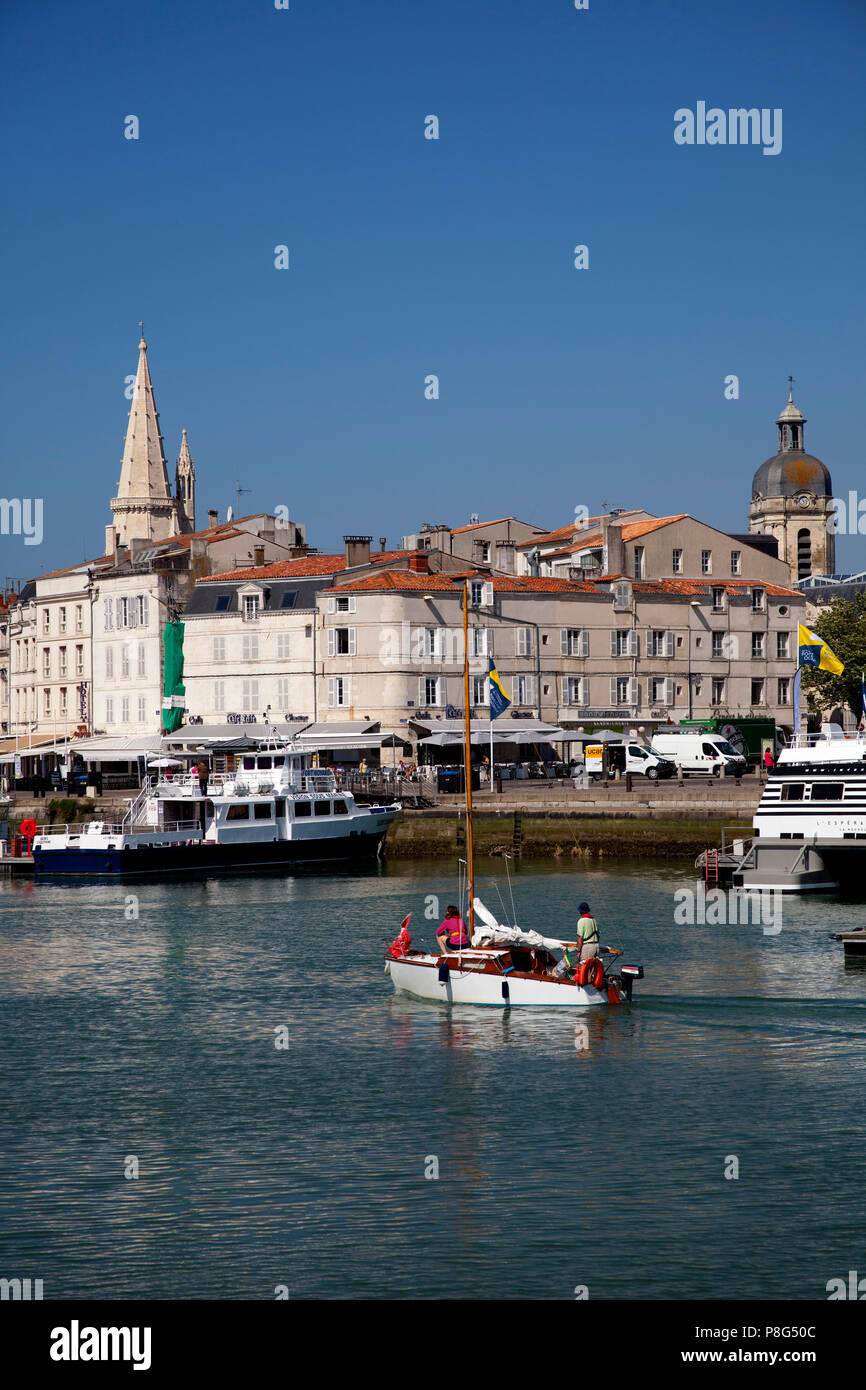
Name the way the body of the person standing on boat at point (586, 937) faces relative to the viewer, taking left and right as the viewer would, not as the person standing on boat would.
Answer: facing away from the viewer and to the left of the viewer
